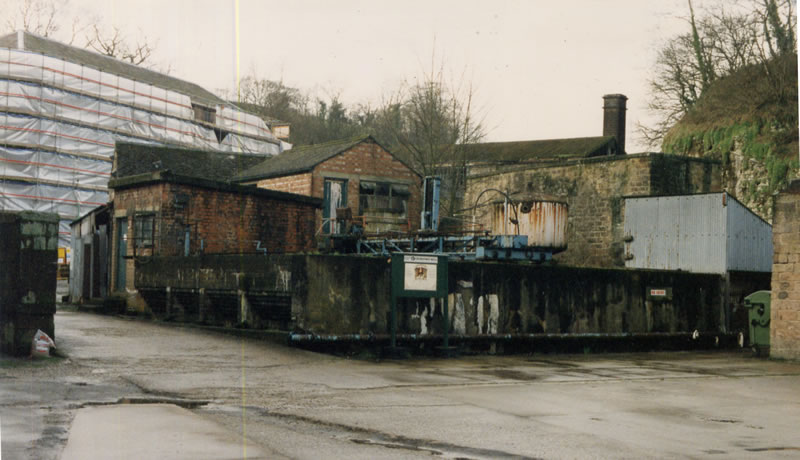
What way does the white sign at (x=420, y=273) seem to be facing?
toward the camera

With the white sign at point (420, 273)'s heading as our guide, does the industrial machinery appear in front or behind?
behind

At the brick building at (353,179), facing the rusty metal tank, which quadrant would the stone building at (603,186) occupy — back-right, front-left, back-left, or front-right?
front-left

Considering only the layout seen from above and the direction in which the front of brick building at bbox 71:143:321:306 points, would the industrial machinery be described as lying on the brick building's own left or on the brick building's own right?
on the brick building's own left

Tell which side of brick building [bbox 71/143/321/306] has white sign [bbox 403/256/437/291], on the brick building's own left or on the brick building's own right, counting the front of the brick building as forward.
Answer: on the brick building's own left

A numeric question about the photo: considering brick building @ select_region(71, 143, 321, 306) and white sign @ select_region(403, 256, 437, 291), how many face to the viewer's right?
0

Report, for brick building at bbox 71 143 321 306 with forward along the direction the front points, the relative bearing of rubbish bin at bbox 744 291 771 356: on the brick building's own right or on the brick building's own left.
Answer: on the brick building's own left

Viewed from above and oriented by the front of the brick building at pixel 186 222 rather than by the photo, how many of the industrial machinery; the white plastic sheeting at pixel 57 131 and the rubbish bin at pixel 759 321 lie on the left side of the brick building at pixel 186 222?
2

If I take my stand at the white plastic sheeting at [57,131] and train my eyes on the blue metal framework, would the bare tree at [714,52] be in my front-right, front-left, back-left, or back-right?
front-left

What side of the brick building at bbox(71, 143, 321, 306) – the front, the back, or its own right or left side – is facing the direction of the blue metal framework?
left

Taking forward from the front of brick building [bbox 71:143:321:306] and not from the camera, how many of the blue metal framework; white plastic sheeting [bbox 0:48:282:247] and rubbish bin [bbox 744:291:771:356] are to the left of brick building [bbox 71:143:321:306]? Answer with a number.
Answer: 2

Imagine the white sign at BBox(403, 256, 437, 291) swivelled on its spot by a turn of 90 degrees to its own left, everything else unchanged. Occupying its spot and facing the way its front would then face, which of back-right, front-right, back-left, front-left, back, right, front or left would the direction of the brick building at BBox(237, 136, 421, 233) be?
left
